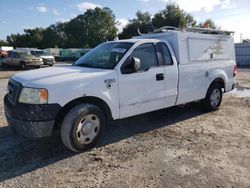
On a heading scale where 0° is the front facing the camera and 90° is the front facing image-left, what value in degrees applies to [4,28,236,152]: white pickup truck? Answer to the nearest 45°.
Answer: approximately 45°

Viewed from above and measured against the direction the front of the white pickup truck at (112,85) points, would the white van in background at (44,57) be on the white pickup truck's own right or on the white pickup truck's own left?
on the white pickup truck's own right
